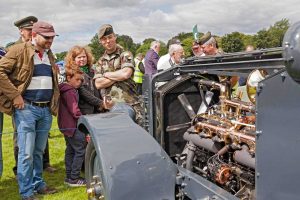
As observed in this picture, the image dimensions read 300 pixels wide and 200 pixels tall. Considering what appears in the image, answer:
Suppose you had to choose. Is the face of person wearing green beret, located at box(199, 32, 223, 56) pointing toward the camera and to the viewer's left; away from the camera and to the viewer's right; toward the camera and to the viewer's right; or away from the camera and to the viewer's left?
toward the camera and to the viewer's left

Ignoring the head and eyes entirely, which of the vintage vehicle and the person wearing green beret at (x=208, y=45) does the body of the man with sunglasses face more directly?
the vintage vehicle

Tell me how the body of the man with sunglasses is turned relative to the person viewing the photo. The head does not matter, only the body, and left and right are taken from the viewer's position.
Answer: facing the viewer and to the right of the viewer

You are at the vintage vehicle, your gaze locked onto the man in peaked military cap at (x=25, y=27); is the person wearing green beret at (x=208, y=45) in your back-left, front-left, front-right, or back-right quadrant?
front-right

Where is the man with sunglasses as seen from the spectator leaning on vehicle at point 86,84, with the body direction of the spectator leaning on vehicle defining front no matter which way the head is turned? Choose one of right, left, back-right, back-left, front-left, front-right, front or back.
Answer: right

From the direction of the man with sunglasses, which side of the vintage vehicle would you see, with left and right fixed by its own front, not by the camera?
front

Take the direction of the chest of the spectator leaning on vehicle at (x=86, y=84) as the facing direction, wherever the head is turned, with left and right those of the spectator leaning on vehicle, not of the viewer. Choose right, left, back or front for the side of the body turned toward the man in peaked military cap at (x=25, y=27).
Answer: back

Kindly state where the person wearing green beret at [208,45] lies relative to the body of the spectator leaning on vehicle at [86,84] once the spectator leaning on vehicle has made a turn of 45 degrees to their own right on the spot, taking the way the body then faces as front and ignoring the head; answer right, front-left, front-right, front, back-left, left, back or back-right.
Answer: left

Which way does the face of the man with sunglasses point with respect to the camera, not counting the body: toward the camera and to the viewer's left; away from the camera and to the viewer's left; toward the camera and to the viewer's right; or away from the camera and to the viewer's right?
toward the camera and to the viewer's right

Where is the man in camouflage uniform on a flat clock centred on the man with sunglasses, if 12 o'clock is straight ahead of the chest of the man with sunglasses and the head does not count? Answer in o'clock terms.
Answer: The man in camouflage uniform is roughly at 10 o'clock from the man with sunglasses.
